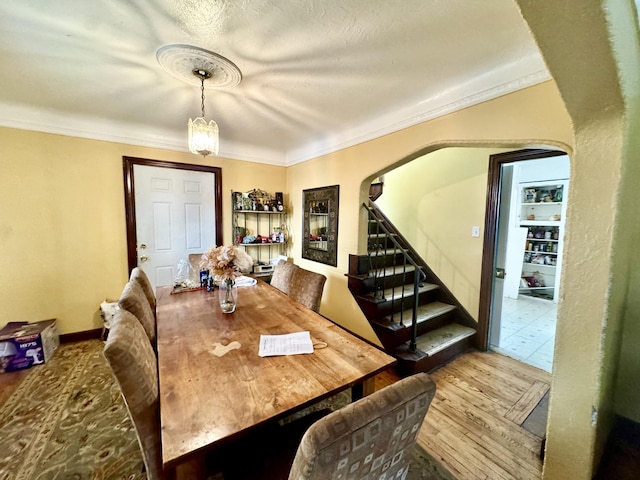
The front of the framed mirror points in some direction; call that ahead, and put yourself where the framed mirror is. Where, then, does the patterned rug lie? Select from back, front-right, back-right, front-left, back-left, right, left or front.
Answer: front

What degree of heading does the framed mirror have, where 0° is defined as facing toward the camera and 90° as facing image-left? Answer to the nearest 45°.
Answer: approximately 45°

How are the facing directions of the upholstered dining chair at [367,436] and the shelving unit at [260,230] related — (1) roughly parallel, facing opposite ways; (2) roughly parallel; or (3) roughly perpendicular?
roughly parallel, facing opposite ways

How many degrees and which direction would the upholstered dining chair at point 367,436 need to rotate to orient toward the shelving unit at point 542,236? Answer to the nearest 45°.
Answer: approximately 90° to its right

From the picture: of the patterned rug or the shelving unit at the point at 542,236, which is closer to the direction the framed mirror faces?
the patterned rug

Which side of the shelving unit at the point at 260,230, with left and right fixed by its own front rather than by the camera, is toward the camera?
front

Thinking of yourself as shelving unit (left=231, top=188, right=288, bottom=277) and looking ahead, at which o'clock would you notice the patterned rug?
The patterned rug is roughly at 1 o'clock from the shelving unit.

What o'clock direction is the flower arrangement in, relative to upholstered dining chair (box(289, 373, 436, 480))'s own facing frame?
The flower arrangement is roughly at 12 o'clock from the upholstered dining chair.

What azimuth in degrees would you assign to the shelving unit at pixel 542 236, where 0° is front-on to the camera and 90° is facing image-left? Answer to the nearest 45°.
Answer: approximately 45°

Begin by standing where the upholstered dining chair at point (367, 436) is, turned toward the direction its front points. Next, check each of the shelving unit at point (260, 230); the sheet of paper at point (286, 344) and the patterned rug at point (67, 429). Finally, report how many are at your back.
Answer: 0

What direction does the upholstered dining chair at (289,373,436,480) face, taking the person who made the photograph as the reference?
facing away from the viewer and to the left of the viewer

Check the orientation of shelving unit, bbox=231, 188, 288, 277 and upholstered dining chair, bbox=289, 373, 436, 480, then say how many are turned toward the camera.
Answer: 1

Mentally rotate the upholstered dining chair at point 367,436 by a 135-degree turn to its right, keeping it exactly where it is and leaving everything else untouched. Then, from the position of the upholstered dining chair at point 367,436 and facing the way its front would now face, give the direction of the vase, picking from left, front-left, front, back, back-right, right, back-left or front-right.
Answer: back-left

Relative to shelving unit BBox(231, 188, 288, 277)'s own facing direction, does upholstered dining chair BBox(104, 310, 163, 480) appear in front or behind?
in front

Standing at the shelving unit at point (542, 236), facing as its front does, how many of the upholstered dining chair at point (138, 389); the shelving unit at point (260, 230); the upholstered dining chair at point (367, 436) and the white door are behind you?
0

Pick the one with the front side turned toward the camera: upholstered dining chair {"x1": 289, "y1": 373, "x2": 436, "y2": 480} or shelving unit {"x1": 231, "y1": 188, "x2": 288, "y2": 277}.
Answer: the shelving unit

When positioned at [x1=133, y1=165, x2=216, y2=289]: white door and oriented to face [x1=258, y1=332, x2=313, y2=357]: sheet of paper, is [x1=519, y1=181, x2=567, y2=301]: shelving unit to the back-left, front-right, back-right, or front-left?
front-left

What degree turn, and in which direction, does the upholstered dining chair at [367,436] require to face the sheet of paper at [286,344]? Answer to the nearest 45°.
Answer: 0° — it already faces it
